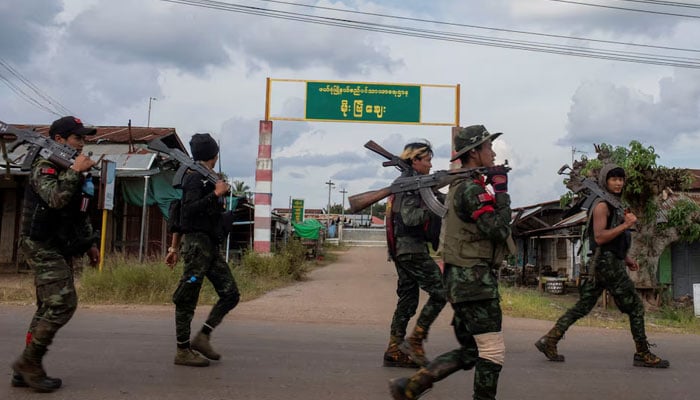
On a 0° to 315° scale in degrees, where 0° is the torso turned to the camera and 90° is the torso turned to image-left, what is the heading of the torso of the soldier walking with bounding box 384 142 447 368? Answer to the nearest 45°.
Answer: approximately 270°

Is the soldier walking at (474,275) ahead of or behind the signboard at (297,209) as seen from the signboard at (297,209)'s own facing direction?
ahead

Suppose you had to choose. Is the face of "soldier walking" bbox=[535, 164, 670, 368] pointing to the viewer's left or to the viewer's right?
to the viewer's right

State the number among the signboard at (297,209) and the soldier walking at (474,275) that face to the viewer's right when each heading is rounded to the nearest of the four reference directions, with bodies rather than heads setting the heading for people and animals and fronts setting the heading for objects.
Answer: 1

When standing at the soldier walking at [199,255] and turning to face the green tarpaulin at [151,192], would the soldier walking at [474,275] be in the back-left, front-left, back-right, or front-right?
back-right

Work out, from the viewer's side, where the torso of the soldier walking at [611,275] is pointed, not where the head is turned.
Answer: to the viewer's right

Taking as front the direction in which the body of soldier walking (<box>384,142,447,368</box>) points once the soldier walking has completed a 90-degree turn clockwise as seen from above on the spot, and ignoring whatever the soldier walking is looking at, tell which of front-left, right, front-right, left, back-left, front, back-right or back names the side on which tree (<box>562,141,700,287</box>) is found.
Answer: back-left

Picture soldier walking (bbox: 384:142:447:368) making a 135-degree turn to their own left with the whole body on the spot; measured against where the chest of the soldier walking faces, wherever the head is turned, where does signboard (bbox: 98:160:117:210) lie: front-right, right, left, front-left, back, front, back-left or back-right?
front

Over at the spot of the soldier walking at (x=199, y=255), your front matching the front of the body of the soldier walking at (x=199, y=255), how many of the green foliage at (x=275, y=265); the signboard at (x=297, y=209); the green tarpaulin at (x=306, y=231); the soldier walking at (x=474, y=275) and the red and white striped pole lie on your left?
4

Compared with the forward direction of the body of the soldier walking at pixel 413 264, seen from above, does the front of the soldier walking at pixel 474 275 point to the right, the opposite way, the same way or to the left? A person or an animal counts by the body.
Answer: the same way

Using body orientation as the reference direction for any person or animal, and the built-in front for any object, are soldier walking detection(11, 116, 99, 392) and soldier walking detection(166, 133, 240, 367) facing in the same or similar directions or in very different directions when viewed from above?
same or similar directions

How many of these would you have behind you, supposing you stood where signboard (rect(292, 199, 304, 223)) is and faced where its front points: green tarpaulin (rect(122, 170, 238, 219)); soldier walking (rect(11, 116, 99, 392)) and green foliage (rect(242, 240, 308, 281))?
0

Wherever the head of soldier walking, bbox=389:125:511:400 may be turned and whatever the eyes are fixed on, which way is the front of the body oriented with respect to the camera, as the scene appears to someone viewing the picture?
to the viewer's right

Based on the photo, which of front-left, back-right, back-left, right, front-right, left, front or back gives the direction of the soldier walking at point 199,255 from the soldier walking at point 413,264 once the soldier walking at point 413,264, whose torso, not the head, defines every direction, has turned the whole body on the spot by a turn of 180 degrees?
front

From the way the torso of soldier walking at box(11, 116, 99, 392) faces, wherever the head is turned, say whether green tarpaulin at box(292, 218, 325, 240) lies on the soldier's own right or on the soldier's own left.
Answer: on the soldier's own left

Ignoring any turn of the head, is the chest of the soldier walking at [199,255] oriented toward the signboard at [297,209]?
no

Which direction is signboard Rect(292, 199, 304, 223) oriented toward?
toward the camera
